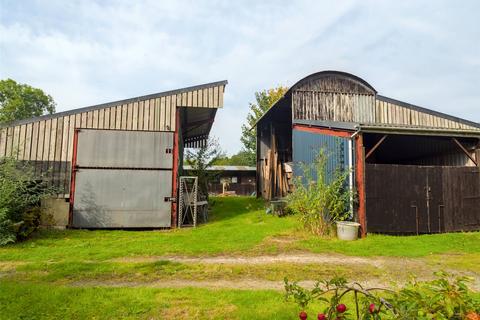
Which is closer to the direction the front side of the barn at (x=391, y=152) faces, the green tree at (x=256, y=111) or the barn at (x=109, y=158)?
the barn

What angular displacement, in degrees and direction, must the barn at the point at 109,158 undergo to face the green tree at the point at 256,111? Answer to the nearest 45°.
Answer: approximately 135° to its left

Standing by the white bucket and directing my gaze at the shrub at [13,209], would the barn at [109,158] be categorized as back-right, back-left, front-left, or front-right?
front-right

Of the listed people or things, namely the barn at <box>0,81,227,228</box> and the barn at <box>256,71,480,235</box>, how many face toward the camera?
2

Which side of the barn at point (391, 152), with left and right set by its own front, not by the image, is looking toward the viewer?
front

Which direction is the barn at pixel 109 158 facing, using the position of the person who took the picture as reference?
facing the viewer

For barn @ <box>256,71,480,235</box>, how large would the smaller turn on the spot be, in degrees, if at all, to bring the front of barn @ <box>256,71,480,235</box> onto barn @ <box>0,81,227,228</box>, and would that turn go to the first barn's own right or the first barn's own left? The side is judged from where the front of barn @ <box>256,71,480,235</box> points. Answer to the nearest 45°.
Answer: approximately 90° to the first barn's own right

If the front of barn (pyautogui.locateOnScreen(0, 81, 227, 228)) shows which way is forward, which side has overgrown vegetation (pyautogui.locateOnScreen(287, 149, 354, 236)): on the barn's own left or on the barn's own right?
on the barn's own left

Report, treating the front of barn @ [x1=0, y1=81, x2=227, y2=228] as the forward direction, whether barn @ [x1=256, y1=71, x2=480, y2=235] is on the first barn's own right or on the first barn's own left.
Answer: on the first barn's own left

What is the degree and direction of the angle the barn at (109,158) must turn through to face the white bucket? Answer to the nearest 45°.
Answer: approximately 45° to its left
